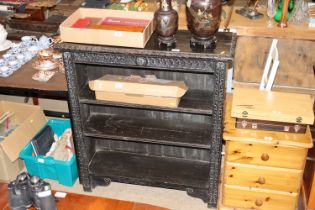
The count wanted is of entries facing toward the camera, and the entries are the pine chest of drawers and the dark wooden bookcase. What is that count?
2

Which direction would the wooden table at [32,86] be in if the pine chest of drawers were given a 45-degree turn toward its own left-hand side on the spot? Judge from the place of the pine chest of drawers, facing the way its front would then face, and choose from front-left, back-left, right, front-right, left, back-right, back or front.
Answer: back-right

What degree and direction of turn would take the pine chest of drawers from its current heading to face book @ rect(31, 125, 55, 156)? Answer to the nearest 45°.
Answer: approximately 90° to its right

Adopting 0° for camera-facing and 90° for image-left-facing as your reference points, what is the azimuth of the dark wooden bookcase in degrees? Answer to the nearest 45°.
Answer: approximately 0°

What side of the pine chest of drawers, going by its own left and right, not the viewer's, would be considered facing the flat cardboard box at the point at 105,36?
right

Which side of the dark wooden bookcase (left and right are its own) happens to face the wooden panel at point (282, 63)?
left

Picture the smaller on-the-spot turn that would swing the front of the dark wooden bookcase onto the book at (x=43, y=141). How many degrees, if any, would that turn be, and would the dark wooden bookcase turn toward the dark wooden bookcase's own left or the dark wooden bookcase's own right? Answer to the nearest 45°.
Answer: approximately 90° to the dark wooden bookcase's own right

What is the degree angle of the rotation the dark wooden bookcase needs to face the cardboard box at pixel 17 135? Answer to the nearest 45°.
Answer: approximately 90° to its right

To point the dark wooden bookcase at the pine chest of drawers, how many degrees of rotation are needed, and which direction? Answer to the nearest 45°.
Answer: approximately 45° to its left

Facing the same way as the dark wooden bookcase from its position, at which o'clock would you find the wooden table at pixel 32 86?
The wooden table is roughly at 3 o'clock from the dark wooden bookcase.

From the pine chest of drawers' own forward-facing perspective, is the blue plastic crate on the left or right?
on its right

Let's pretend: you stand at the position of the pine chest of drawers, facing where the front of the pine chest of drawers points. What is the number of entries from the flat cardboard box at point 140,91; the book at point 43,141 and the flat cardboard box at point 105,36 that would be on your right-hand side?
3
